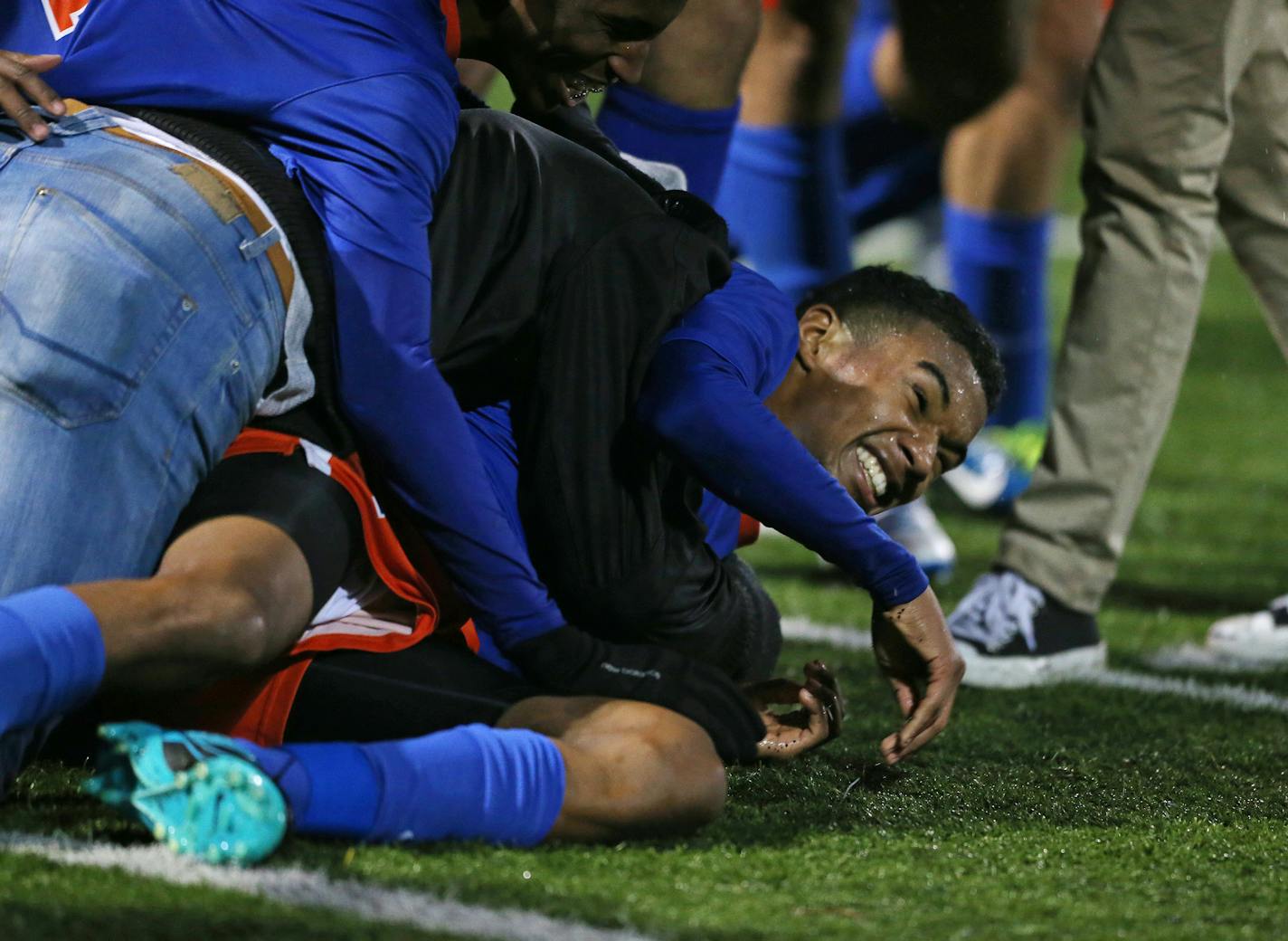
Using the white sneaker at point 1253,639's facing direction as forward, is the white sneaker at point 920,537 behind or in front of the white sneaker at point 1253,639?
in front

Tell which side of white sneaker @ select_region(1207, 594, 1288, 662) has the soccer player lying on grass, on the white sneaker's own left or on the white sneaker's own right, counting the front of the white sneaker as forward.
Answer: on the white sneaker's own left

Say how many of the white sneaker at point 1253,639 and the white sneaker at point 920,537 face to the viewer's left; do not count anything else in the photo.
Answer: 1

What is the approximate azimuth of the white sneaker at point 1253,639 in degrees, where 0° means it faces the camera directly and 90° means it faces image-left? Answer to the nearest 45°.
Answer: approximately 90°

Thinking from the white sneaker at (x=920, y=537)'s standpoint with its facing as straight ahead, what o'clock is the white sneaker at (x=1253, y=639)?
the white sneaker at (x=1253, y=639) is roughly at 12 o'clock from the white sneaker at (x=920, y=537).
